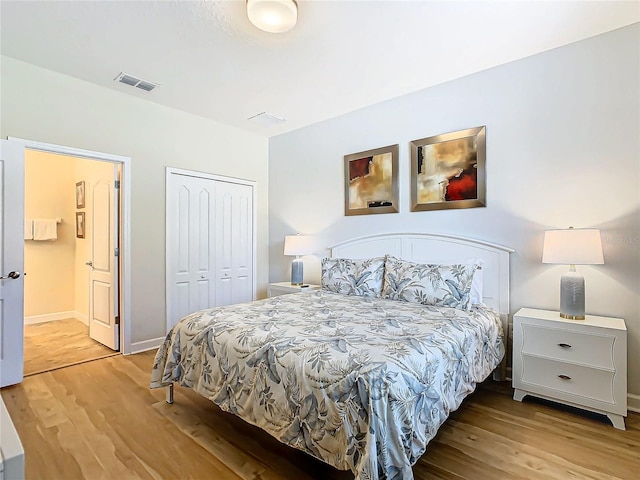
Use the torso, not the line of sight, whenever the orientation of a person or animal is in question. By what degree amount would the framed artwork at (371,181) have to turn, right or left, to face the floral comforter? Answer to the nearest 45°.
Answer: approximately 45° to its left

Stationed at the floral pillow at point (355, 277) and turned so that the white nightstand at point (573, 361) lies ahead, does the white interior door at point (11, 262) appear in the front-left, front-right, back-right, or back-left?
back-right

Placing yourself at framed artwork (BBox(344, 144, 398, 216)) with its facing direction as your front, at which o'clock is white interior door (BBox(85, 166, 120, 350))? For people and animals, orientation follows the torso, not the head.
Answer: The white interior door is roughly at 1 o'clock from the framed artwork.

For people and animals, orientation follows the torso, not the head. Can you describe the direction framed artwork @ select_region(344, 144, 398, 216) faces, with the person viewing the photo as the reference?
facing the viewer and to the left of the viewer

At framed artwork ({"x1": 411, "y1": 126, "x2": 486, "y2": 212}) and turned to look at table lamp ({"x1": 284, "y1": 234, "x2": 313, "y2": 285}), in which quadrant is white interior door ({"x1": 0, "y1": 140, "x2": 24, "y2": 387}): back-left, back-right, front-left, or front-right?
front-left

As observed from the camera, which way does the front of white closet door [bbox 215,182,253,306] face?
facing the viewer and to the right of the viewer

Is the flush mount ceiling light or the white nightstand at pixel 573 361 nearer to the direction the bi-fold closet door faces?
the white nightstand

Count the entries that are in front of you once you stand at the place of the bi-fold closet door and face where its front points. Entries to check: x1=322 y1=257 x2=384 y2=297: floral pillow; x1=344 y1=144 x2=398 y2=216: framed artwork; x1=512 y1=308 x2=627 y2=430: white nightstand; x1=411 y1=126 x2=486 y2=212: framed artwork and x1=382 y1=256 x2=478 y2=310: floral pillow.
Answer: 5

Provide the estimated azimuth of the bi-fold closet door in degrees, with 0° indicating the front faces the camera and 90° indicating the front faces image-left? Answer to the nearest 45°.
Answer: approximately 315°

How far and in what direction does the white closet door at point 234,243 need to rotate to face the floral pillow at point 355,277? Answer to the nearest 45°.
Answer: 0° — it already faces it

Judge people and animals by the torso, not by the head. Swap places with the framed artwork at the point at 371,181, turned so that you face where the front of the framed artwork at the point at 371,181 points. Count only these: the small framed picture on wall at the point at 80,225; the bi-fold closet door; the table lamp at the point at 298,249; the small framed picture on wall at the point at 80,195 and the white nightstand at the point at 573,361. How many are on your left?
1

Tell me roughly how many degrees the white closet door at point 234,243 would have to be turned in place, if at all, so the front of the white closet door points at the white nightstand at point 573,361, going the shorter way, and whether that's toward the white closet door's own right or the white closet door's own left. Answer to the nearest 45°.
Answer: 0° — it already faces it

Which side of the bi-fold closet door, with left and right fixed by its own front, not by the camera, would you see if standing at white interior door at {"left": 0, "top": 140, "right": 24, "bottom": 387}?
right
